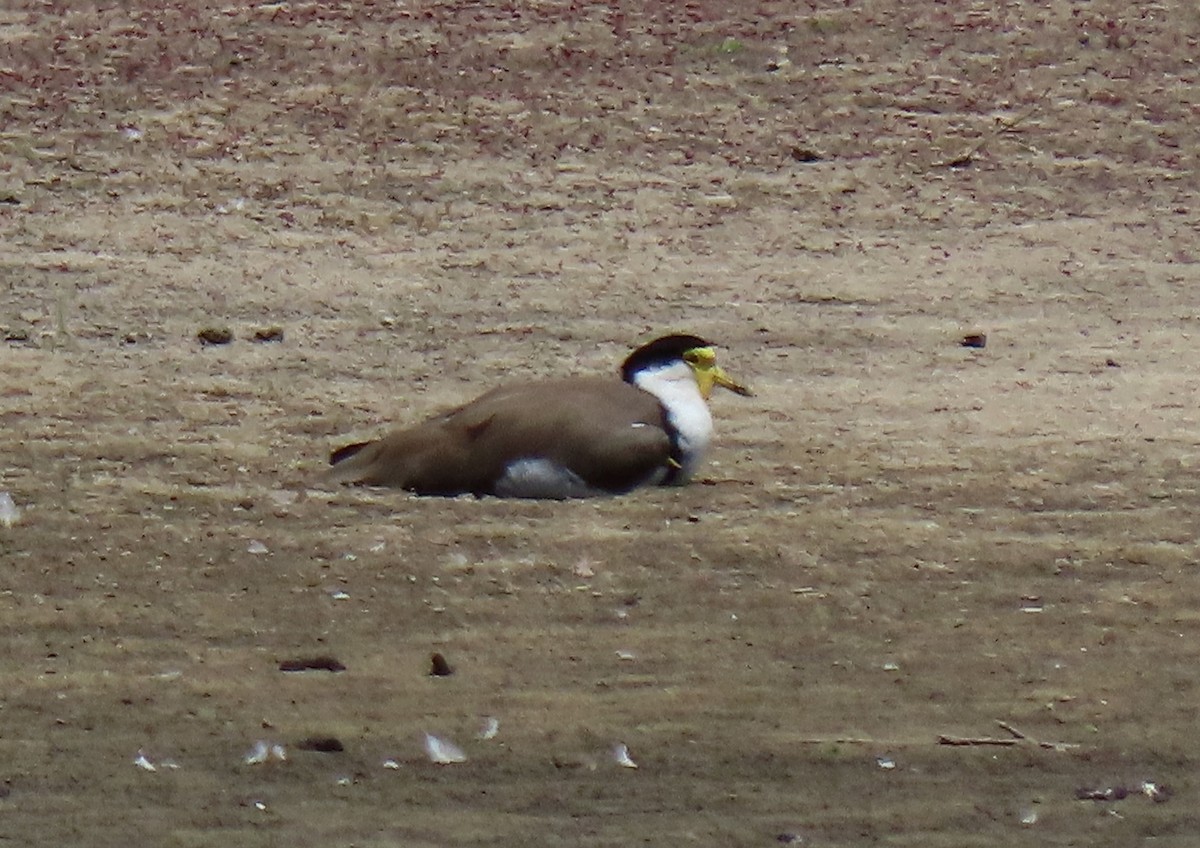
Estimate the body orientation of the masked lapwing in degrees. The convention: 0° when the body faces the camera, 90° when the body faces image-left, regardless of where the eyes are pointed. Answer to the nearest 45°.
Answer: approximately 270°

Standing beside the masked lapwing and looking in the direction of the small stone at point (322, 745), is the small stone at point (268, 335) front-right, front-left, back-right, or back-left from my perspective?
back-right

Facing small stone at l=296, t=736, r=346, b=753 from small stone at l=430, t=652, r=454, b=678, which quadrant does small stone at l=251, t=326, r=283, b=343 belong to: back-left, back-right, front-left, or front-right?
back-right

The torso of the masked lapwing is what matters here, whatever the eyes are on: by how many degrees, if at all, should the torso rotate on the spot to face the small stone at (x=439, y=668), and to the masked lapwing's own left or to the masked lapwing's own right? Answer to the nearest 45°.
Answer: approximately 90° to the masked lapwing's own right

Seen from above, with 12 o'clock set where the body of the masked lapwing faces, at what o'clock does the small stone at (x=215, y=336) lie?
The small stone is roughly at 8 o'clock from the masked lapwing.

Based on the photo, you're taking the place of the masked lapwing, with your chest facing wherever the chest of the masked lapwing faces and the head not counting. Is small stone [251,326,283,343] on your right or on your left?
on your left
